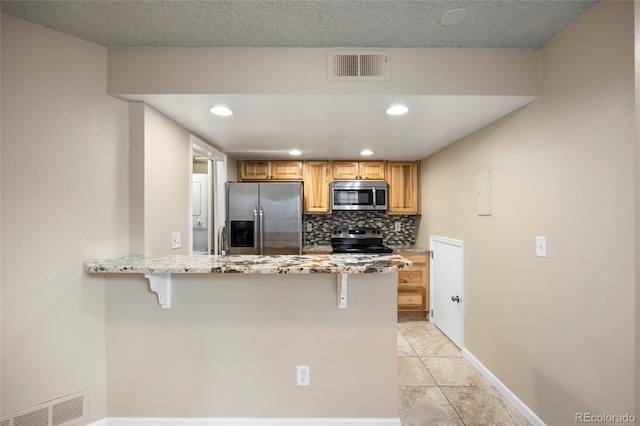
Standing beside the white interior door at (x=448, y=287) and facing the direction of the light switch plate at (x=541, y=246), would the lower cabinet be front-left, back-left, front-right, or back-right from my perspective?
back-right

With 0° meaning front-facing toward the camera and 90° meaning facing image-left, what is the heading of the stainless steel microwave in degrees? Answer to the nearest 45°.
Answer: approximately 0°

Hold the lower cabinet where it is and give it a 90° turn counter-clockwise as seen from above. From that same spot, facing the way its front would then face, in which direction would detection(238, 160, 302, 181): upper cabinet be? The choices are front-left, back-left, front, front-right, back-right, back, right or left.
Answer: back

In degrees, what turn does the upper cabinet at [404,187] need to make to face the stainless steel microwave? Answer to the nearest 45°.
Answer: approximately 45° to its right

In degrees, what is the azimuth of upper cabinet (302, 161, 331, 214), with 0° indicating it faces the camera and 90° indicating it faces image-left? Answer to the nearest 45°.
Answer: approximately 0°

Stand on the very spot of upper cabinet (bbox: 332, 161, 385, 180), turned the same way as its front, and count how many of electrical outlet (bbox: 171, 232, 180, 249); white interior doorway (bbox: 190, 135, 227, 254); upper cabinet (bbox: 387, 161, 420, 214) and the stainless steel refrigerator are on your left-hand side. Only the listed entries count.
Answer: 1
